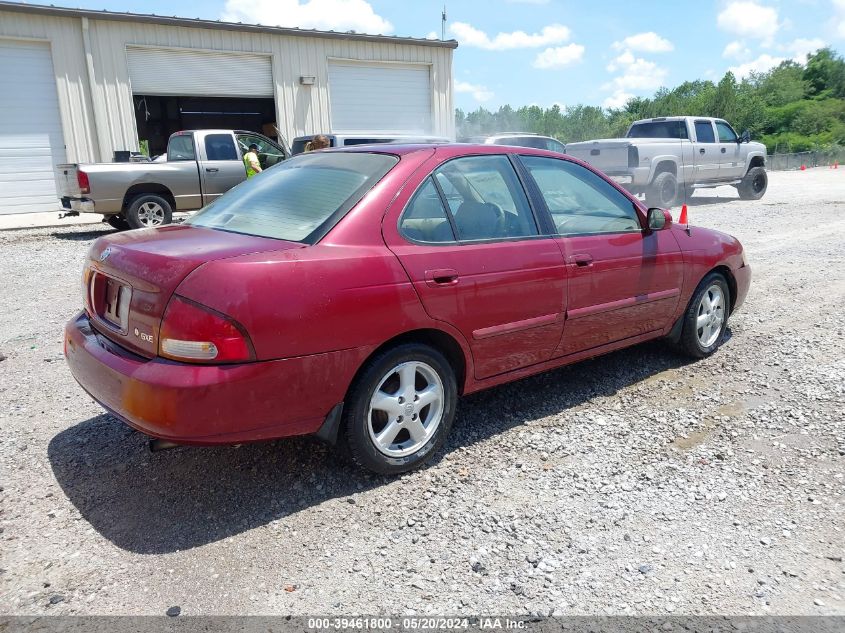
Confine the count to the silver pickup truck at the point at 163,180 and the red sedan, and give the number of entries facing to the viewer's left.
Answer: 0

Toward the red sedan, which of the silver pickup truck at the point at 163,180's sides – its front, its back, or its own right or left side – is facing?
right

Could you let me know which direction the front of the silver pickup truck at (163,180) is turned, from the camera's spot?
facing to the right of the viewer

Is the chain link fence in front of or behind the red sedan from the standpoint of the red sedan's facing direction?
in front

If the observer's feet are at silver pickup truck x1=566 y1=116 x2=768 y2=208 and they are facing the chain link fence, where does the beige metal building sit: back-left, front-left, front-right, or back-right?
back-left

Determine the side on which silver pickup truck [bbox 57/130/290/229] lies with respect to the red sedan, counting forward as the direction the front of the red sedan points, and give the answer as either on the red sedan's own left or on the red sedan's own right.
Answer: on the red sedan's own left

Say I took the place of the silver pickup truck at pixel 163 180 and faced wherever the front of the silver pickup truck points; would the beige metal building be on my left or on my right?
on my left

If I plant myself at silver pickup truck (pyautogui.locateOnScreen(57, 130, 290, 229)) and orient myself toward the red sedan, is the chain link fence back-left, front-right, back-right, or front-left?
back-left

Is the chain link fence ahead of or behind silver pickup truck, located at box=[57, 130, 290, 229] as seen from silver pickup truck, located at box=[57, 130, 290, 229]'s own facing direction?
ahead

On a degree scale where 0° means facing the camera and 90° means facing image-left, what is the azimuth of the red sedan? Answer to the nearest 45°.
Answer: approximately 225°

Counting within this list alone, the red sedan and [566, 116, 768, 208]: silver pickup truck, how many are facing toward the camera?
0

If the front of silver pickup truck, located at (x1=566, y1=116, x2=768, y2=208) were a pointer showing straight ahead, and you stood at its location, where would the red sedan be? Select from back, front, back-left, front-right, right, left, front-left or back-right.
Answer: back-right

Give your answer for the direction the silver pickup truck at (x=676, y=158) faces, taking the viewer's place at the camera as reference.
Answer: facing away from the viewer and to the right of the viewer

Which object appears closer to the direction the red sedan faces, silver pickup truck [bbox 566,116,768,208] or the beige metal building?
the silver pickup truck
